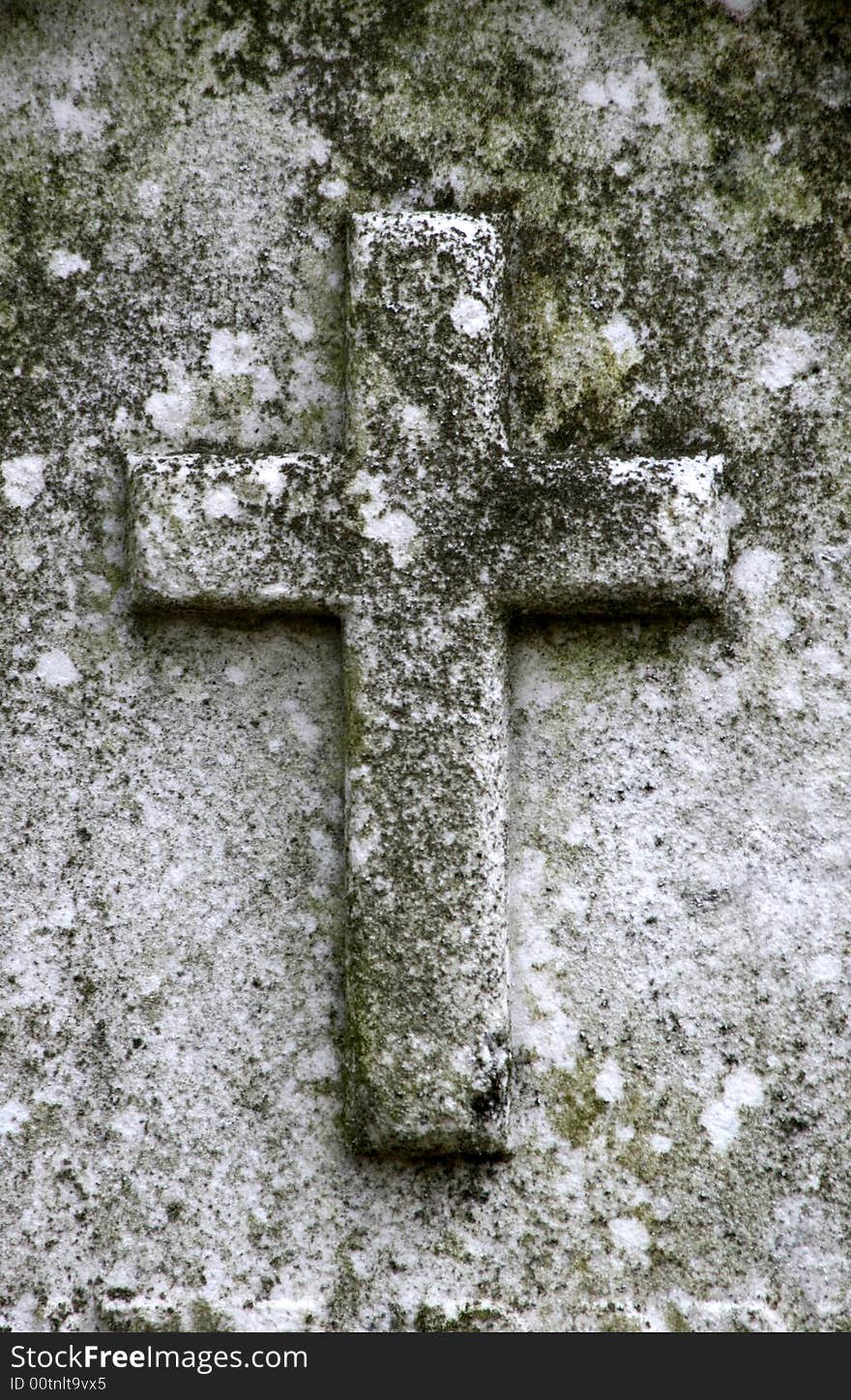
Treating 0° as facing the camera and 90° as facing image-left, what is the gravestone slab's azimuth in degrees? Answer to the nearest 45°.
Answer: approximately 0°
